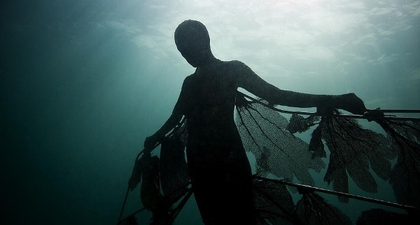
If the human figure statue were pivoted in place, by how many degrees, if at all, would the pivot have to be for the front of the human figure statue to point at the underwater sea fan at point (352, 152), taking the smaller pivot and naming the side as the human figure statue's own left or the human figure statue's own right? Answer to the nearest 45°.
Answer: approximately 135° to the human figure statue's own left

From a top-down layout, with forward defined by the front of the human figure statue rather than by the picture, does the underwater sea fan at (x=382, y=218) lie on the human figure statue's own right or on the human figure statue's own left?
on the human figure statue's own left

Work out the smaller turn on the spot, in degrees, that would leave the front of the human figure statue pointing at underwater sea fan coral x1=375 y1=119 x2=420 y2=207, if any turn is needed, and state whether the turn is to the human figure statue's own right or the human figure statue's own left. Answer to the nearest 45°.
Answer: approximately 135° to the human figure statue's own left
